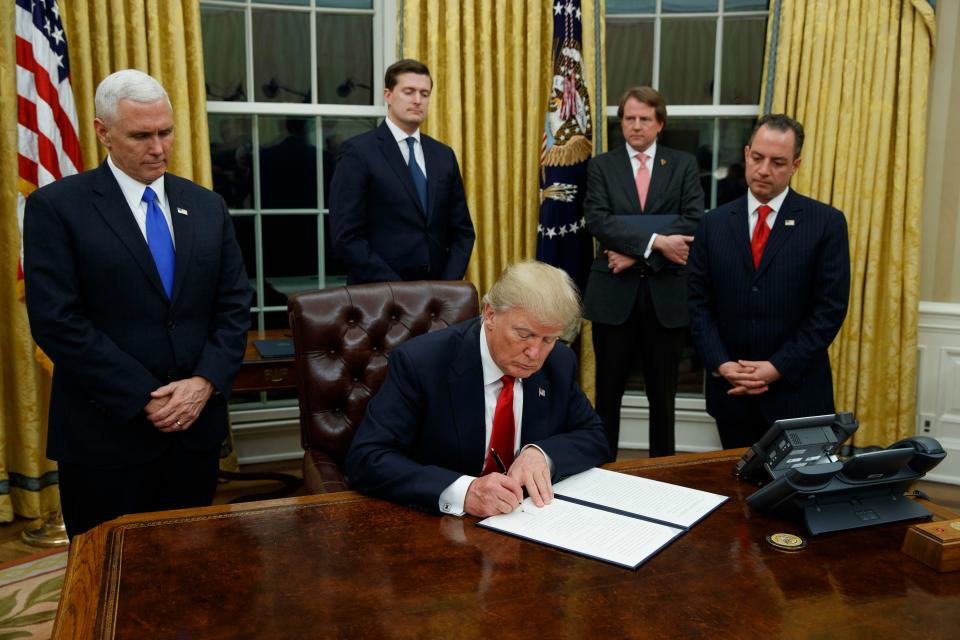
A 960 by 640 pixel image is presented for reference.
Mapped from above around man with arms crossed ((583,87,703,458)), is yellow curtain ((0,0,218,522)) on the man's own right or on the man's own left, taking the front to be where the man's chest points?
on the man's own right

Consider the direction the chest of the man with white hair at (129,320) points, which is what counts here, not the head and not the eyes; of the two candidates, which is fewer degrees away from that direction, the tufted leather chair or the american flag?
the tufted leather chair

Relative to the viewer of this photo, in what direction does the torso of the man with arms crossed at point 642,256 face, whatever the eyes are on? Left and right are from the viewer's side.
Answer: facing the viewer

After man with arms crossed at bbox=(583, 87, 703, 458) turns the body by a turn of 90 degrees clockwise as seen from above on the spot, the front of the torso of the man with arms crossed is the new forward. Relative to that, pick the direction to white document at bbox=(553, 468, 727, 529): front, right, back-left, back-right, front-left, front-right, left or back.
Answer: left

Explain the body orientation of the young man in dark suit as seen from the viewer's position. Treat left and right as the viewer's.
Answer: facing the viewer and to the right of the viewer

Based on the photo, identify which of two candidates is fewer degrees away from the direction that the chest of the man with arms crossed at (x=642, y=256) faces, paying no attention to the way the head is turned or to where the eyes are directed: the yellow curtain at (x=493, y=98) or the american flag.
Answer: the american flag

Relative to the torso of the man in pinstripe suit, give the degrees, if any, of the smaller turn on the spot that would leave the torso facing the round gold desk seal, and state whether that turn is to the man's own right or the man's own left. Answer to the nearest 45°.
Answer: approximately 45° to the man's own left

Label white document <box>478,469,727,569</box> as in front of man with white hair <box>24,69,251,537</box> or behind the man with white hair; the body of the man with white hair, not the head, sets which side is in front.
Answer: in front

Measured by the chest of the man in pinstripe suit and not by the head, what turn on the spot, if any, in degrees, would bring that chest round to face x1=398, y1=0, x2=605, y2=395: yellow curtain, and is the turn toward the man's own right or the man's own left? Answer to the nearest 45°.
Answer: approximately 90° to the man's own right

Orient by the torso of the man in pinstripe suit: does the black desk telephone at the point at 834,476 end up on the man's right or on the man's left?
on the man's left

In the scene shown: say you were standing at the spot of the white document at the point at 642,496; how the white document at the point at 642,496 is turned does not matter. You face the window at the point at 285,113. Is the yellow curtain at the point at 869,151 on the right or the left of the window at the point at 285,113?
right

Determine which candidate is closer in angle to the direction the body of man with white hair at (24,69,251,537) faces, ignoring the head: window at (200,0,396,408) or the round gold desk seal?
the round gold desk seal

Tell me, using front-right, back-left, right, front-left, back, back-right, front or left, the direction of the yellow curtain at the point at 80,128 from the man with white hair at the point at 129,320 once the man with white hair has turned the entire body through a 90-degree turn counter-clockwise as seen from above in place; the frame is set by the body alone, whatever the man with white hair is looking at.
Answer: front-left

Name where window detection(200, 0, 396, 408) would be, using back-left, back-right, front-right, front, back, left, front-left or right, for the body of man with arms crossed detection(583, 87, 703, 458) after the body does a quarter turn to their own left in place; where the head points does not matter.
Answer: back
